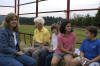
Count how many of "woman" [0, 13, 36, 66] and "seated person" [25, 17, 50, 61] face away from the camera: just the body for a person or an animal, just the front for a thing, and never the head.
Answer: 0

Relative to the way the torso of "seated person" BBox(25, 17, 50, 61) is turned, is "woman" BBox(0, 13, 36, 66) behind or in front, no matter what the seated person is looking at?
in front

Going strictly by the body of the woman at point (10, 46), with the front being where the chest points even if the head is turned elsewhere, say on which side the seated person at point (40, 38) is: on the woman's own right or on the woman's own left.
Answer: on the woman's own left

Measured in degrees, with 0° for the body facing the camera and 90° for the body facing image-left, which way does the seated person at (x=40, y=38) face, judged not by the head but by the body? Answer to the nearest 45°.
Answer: approximately 45°

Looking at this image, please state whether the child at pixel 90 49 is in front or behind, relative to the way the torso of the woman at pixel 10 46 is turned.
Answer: in front

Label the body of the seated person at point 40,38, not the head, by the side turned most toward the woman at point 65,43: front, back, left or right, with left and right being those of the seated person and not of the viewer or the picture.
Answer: left
